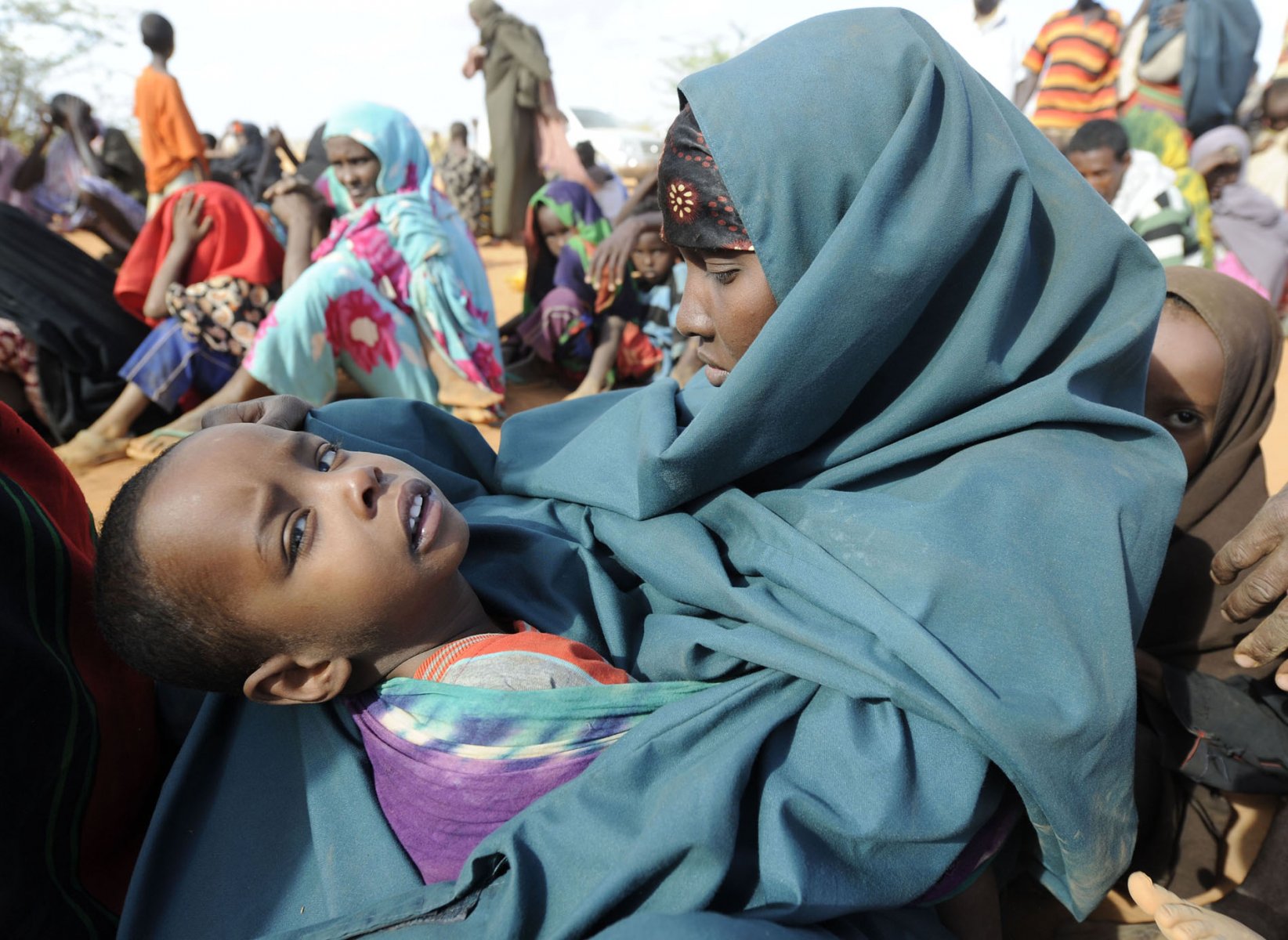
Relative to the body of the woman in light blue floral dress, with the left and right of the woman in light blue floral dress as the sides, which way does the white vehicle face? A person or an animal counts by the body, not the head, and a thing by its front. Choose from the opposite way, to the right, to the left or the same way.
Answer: to the left

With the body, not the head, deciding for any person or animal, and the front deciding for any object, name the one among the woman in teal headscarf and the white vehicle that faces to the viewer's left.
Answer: the woman in teal headscarf

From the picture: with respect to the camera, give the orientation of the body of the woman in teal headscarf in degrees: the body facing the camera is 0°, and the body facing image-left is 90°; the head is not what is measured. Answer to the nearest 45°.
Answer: approximately 90°

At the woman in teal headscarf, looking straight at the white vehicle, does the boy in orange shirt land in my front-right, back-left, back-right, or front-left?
front-left

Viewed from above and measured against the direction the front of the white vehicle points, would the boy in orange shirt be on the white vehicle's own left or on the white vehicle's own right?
on the white vehicle's own right

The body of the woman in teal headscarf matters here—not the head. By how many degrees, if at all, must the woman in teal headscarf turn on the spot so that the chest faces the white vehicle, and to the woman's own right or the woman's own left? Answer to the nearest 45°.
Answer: approximately 90° to the woman's own right

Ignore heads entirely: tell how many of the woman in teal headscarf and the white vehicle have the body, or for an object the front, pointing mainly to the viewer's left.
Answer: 1

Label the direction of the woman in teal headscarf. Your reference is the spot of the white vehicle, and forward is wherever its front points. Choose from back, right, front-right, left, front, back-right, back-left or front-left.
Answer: front-right

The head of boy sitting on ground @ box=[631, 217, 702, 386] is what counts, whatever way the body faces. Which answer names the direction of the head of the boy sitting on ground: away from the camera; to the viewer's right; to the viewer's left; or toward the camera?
toward the camera

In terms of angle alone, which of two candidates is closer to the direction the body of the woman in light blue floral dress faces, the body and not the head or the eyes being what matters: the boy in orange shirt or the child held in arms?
the child held in arms
